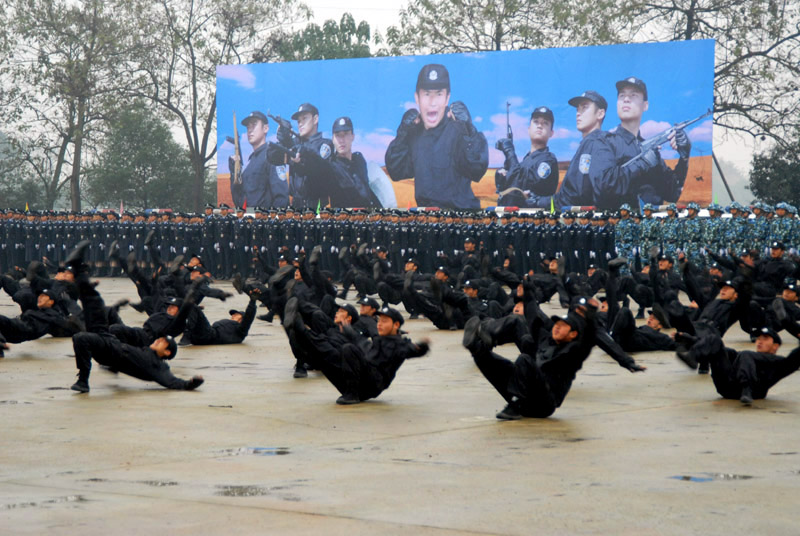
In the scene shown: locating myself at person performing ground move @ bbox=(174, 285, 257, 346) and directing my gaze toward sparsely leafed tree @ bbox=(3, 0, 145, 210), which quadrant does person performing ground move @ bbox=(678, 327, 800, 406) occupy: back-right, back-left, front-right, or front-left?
back-right

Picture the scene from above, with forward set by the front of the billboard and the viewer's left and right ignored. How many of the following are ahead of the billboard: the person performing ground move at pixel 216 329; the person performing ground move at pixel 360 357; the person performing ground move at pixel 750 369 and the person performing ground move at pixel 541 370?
4

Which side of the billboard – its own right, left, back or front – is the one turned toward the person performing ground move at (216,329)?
front

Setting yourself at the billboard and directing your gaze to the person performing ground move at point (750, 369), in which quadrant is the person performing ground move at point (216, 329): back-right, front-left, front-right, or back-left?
front-right

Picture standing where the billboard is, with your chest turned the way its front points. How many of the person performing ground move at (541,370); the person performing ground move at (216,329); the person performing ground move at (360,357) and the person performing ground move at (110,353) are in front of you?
4

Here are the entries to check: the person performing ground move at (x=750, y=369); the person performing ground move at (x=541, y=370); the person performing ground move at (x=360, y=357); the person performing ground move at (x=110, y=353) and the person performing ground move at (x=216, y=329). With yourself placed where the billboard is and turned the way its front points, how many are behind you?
0

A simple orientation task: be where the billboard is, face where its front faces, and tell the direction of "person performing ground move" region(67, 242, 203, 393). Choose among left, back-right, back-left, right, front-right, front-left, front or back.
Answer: front

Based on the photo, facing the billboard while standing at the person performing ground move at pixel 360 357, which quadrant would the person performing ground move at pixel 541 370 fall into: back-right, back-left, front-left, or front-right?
back-right

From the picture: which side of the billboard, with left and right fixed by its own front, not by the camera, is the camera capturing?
front

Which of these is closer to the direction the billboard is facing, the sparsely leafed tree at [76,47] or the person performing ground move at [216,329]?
the person performing ground move

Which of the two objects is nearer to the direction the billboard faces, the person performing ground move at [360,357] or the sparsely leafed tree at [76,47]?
the person performing ground move

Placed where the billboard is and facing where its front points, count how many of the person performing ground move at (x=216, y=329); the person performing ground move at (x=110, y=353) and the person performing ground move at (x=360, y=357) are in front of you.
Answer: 3

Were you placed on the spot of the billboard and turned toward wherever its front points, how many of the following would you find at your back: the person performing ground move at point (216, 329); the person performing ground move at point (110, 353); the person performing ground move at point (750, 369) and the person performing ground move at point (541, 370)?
0

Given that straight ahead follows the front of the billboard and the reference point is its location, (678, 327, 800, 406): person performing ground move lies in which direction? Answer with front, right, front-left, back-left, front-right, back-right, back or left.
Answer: front

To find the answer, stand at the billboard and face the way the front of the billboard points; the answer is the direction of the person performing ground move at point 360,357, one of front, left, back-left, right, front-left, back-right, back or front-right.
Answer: front

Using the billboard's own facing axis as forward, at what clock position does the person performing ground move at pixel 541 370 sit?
The person performing ground move is roughly at 12 o'clock from the billboard.
